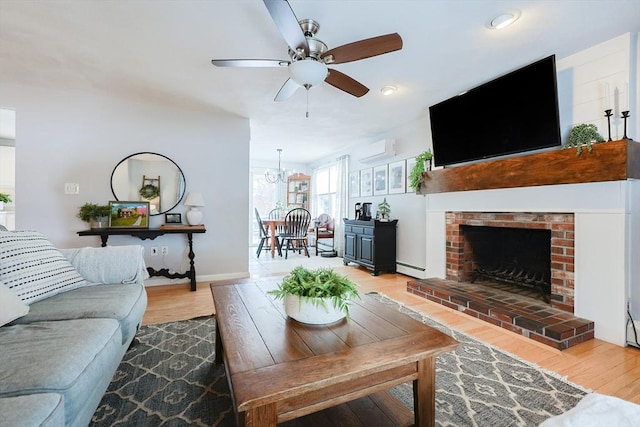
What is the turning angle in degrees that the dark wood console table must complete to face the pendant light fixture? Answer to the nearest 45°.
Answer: approximately 135° to its left

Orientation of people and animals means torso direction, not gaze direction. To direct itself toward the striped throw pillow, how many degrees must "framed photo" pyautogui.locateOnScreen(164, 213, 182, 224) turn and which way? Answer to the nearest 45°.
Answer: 0° — it already faces it

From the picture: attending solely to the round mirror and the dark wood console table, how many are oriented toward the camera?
2

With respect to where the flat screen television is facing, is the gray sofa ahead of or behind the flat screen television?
ahead

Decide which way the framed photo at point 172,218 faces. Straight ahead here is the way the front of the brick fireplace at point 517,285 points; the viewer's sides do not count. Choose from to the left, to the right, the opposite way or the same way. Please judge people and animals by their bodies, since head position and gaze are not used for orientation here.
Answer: to the left

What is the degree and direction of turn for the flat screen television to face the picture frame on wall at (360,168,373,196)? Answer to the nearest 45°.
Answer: approximately 90° to its right

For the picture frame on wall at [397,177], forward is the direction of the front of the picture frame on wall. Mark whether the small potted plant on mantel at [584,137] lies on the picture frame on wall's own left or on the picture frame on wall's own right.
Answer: on the picture frame on wall's own left

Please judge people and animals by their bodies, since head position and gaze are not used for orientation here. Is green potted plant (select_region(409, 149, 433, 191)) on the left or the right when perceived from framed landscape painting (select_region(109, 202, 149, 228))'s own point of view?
on its left

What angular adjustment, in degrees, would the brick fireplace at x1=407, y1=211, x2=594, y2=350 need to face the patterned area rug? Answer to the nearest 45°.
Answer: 0° — it already faces it

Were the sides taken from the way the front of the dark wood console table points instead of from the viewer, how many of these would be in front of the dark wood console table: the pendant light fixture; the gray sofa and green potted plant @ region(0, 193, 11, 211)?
1

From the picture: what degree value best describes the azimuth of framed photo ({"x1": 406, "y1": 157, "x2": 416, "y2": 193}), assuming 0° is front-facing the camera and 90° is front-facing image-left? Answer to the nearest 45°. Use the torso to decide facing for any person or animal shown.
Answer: approximately 45°

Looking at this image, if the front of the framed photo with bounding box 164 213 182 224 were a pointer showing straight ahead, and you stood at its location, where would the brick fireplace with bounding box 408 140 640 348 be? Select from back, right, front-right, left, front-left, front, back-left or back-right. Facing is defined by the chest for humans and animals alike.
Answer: front-left

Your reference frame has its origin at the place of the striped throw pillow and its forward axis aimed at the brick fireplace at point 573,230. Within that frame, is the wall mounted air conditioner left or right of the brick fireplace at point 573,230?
left

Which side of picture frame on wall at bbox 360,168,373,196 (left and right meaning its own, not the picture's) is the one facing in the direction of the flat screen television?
left
